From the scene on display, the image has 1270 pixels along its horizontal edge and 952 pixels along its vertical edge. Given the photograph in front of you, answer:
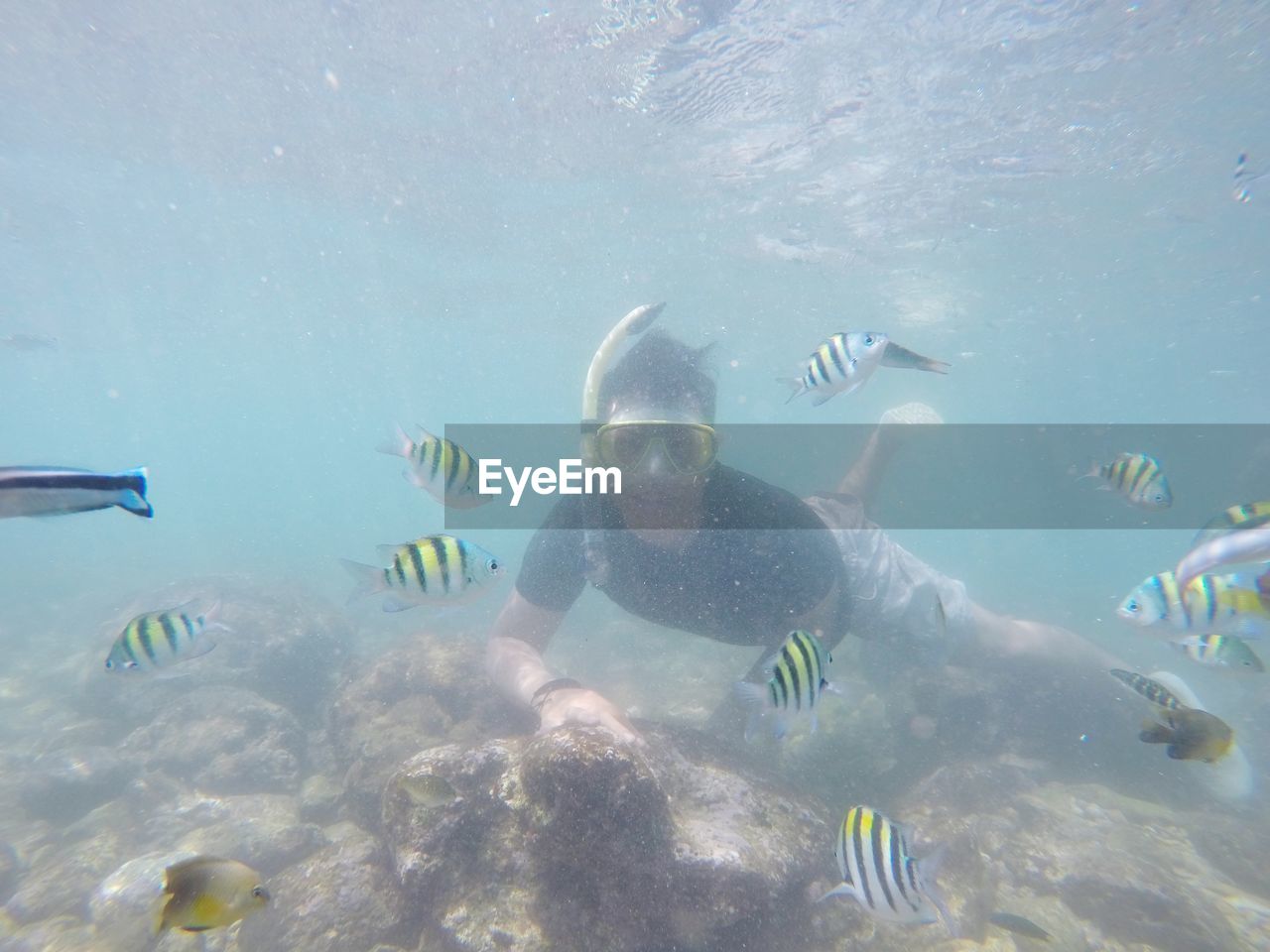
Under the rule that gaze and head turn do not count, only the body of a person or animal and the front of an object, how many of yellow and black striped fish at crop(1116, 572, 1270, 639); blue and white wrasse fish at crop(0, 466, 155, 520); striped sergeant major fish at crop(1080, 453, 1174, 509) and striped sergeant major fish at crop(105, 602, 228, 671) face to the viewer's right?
1

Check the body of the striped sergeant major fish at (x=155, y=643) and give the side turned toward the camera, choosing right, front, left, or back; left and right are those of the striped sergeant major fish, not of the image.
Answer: left

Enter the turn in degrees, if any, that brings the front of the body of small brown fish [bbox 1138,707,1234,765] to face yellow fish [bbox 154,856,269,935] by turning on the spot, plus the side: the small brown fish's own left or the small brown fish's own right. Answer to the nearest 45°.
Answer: approximately 135° to the small brown fish's own right

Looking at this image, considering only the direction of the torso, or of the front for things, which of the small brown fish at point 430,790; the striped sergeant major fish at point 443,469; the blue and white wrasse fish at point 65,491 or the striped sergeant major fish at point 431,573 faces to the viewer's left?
the blue and white wrasse fish

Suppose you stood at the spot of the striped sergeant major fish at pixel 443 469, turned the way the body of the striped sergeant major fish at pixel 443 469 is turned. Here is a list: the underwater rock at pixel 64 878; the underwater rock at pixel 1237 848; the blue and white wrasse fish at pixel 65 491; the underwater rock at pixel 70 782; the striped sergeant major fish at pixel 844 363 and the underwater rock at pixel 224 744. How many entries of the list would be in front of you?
2

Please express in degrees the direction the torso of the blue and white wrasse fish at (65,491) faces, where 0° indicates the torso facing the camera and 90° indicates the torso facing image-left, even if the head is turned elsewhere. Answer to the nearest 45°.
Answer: approximately 90°

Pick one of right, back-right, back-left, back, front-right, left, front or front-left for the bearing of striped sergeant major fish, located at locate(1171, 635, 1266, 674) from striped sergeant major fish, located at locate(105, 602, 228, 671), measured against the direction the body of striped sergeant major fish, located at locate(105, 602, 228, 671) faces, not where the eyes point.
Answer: back-left

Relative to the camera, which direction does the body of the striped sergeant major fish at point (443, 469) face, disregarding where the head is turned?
to the viewer's right

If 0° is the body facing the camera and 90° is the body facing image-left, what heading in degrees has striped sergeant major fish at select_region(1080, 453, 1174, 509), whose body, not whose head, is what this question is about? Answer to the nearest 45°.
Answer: approximately 270°
